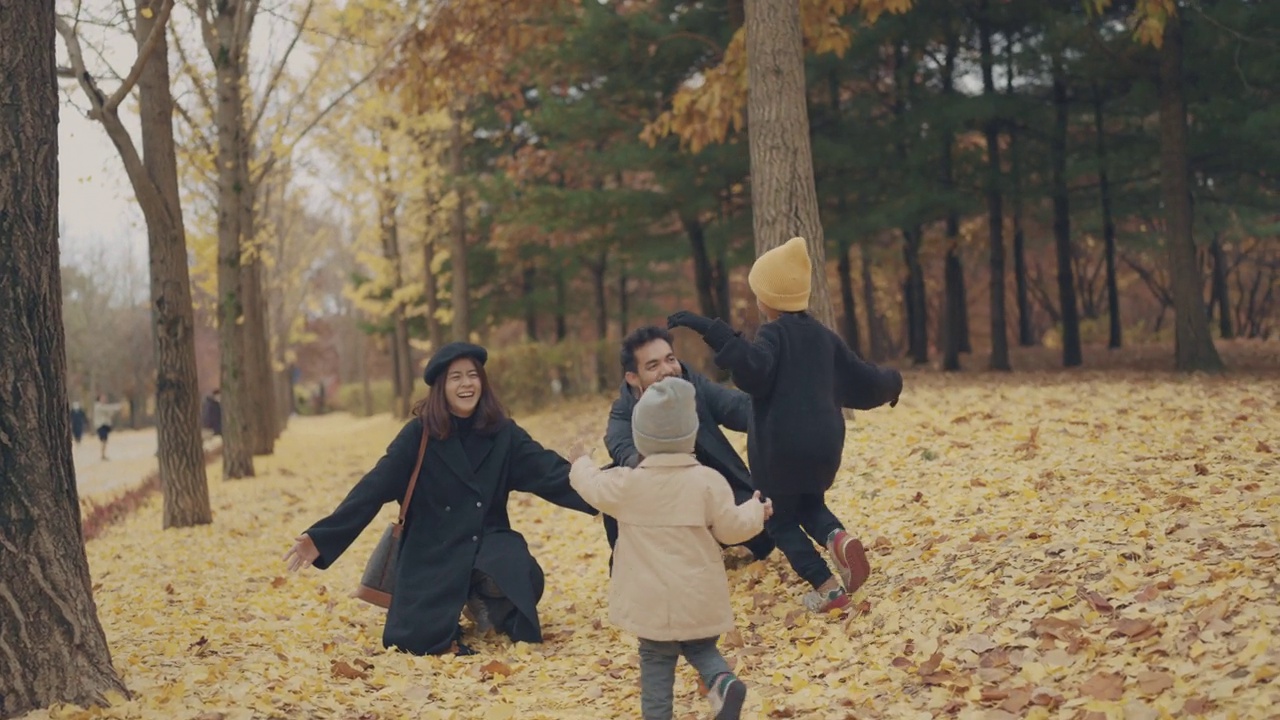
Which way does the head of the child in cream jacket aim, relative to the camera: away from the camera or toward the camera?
away from the camera

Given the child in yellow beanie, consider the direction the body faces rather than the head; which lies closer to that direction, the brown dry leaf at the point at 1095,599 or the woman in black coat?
the woman in black coat

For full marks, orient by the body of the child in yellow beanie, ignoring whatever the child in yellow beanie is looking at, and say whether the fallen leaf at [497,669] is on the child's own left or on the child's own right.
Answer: on the child's own left

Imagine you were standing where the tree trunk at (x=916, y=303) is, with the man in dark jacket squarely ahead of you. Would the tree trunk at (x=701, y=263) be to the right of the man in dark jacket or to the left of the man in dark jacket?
right

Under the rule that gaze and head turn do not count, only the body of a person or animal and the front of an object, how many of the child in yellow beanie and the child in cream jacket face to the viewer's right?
0

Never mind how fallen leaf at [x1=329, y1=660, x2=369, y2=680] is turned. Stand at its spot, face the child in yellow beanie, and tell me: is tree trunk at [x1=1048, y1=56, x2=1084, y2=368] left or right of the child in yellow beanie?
left

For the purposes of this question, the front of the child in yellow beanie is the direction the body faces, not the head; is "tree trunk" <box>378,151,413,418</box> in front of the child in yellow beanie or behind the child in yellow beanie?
in front

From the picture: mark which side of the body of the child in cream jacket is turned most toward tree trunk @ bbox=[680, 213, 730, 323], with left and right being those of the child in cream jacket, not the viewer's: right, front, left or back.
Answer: front

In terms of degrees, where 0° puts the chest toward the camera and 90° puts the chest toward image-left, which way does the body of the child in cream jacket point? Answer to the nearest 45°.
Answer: approximately 180°

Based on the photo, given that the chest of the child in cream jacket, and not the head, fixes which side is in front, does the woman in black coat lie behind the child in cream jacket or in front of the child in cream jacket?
in front

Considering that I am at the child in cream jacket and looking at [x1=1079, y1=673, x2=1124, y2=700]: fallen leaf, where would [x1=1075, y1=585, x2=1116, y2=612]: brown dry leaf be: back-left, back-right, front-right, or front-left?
front-left

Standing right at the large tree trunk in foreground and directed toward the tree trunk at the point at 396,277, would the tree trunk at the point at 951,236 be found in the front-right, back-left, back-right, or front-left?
front-right

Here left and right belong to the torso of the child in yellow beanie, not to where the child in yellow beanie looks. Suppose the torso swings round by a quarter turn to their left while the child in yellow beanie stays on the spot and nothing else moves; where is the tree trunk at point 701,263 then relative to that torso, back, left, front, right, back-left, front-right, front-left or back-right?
back-right

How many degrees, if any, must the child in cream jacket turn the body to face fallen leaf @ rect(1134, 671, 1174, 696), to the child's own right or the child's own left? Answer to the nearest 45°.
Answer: approximately 90° to the child's own right

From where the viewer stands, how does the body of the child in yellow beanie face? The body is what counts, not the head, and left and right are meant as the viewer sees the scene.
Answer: facing away from the viewer and to the left of the viewer

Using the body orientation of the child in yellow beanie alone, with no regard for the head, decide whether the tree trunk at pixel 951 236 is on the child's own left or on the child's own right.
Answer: on the child's own right
